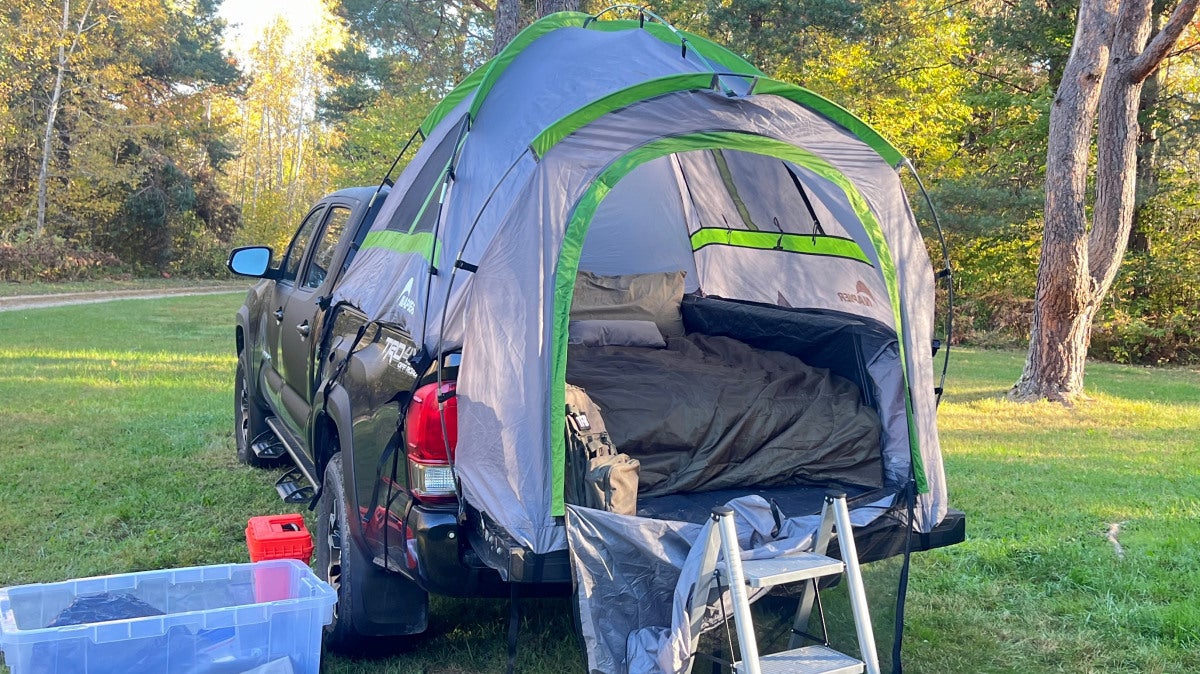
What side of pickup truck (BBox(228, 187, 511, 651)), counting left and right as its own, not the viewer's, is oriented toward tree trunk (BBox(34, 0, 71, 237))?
front

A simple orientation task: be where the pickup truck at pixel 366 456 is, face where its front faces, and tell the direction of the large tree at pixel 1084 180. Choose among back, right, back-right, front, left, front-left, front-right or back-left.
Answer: right

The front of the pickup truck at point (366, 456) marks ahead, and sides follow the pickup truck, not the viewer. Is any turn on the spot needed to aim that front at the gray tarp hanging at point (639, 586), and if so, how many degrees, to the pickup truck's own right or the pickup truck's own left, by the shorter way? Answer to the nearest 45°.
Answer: approximately 180°

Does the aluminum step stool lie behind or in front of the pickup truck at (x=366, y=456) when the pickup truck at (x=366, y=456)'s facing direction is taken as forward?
behind

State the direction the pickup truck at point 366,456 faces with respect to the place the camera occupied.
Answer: facing away from the viewer and to the left of the viewer

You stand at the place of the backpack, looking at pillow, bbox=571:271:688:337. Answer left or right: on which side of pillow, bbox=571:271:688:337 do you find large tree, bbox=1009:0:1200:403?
right
